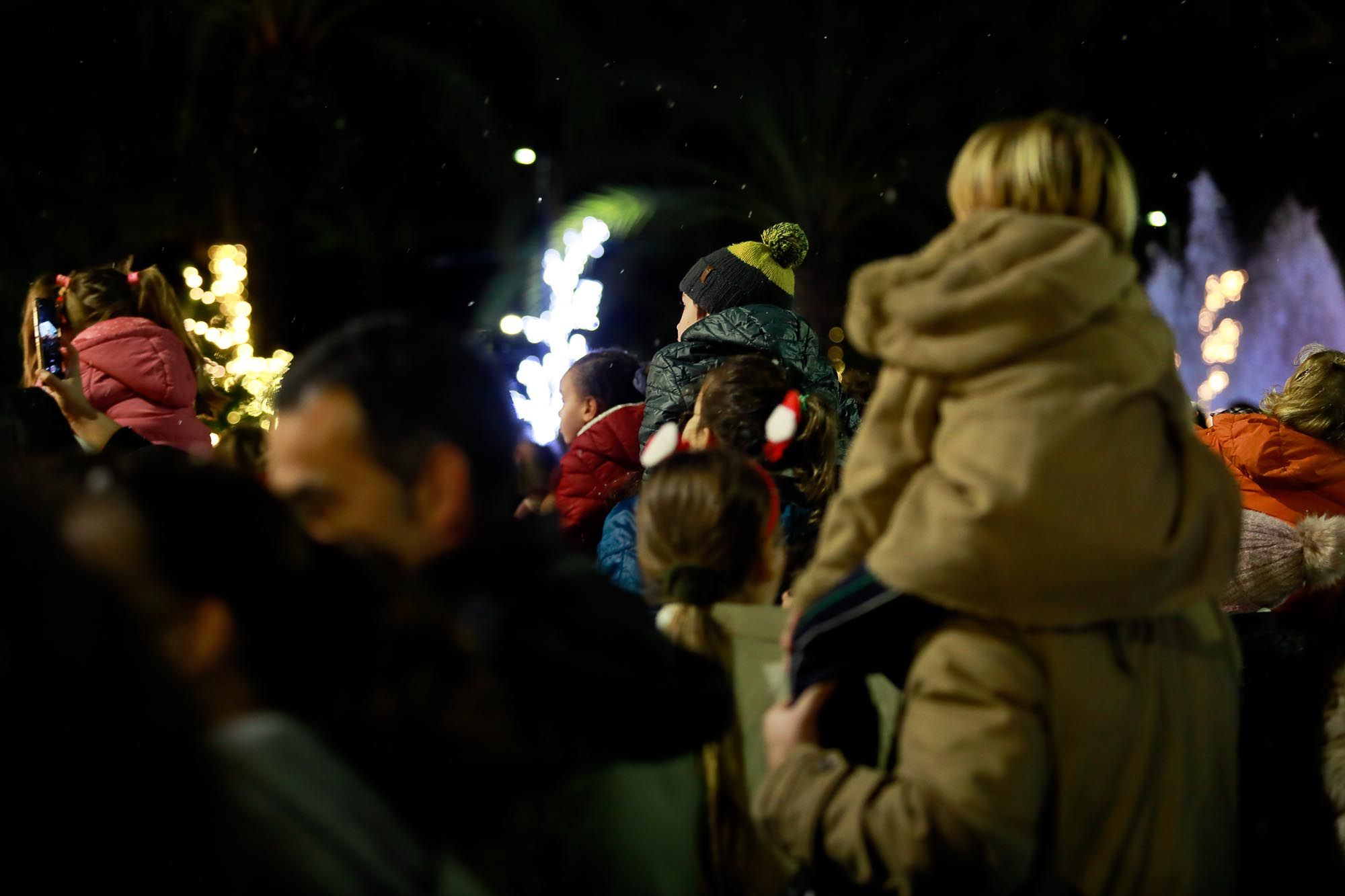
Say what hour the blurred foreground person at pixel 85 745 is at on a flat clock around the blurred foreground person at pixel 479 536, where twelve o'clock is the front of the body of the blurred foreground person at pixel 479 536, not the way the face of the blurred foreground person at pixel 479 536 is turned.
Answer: the blurred foreground person at pixel 85 745 is roughly at 10 o'clock from the blurred foreground person at pixel 479 536.

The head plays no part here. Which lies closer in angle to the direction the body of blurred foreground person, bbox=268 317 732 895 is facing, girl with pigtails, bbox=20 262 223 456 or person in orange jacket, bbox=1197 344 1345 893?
the girl with pigtails

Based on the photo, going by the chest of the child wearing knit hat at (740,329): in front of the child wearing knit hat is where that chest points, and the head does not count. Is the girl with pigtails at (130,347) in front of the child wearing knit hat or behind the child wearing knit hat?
in front

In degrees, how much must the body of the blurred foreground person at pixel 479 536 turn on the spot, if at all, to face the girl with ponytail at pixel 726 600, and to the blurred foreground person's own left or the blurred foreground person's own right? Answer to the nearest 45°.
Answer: approximately 135° to the blurred foreground person's own right

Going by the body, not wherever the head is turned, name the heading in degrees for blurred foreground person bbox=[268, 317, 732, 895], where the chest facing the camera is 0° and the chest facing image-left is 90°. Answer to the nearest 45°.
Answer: approximately 90°

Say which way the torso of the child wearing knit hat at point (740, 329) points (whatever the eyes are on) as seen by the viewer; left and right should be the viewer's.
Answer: facing away from the viewer and to the left of the viewer

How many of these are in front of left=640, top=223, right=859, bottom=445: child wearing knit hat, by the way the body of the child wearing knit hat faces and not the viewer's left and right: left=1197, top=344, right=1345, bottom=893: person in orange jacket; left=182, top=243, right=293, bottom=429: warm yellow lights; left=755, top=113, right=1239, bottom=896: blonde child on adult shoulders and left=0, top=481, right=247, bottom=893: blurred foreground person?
1

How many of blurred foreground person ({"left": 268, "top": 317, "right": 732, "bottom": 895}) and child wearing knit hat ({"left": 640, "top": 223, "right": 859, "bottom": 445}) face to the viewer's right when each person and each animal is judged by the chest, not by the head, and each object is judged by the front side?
0

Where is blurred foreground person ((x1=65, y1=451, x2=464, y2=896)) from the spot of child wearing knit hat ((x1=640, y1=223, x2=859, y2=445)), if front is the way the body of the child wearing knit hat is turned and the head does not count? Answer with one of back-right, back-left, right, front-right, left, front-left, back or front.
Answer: back-left

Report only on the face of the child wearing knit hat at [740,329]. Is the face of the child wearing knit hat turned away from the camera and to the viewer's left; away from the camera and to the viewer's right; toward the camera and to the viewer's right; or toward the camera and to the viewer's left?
away from the camera and to the viewer's left

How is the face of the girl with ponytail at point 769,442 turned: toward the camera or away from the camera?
away from the camera
